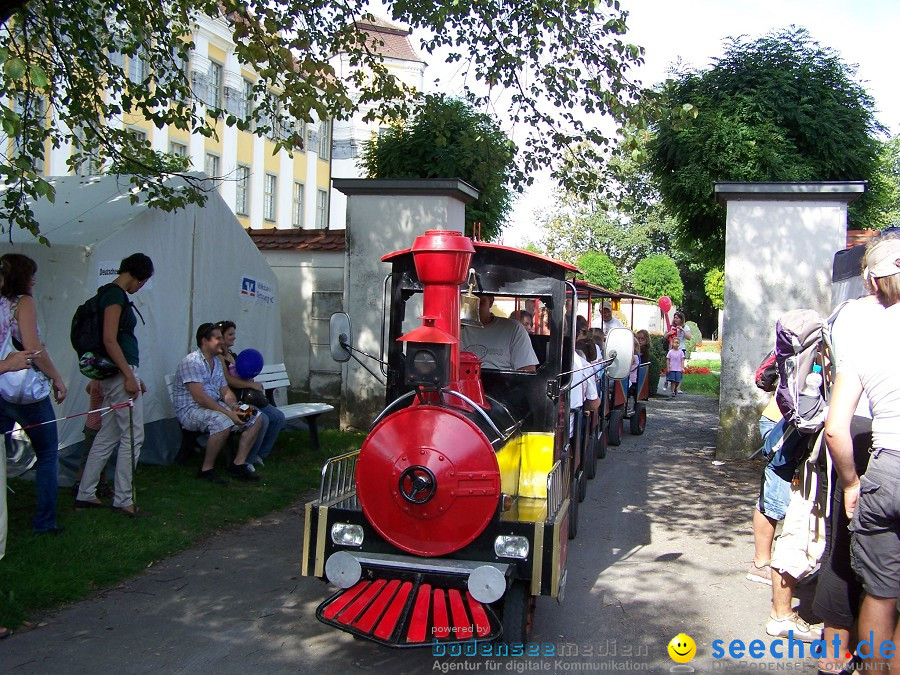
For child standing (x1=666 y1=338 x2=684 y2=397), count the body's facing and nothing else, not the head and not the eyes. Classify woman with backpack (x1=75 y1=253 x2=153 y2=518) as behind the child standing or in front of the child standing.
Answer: in front

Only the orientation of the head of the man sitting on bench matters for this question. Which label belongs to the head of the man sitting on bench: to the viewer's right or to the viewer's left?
to the viewer's right

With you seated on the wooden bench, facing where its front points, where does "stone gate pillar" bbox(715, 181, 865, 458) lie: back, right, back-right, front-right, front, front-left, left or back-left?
front-left

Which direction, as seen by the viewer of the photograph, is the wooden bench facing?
facing the viewer and to the right of the viewer

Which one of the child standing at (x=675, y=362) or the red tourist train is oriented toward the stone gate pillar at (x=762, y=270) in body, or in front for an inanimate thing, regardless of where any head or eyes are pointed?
the child standing

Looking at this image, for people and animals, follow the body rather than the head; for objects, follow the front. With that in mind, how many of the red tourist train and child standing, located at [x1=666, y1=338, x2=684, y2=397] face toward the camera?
2

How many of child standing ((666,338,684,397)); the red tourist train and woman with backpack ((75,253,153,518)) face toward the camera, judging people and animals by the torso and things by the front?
2

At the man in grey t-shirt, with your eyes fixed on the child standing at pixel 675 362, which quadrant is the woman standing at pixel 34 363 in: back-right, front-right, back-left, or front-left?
back-left

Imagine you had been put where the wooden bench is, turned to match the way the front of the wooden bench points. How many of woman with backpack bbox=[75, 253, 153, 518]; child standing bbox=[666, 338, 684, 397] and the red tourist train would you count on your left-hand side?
1

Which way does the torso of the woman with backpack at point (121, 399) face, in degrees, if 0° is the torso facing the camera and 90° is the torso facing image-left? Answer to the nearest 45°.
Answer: approximately 270°

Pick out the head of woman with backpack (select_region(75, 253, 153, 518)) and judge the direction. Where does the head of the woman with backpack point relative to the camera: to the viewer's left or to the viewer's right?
to the viewer's right
